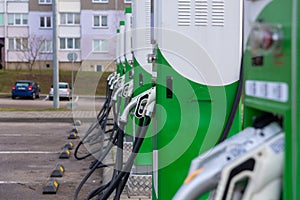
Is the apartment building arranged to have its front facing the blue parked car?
yes

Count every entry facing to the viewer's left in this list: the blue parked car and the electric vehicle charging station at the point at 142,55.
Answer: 1

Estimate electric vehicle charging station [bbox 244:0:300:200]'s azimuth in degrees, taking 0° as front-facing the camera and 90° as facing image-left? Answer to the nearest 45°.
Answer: approximately 45°

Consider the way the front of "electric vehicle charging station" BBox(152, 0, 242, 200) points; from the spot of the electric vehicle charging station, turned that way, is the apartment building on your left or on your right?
on your right

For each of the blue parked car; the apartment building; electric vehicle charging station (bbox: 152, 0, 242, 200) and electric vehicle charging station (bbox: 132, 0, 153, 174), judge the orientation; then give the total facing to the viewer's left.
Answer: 2

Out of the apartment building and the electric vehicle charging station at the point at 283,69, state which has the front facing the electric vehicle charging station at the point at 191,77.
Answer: the apartment building

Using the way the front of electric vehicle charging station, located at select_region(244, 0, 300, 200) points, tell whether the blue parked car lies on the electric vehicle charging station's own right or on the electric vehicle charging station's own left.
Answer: on the electric vehicle charging station's own right

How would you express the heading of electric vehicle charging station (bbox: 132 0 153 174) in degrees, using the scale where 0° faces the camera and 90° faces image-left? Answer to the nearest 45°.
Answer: approximately 90°

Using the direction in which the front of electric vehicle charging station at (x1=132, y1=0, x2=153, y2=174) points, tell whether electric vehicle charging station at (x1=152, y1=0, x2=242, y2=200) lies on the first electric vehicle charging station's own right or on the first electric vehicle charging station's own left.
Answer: on the first electric vehicle charging station's own left
